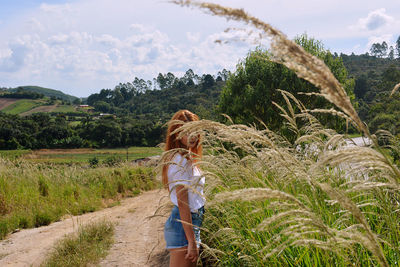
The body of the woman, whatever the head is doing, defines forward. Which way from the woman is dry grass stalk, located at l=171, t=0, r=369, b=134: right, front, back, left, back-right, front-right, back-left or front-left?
right

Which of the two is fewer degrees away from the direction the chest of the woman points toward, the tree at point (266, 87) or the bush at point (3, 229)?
the tree

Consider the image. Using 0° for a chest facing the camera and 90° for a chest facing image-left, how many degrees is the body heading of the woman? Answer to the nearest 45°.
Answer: approximately 270°

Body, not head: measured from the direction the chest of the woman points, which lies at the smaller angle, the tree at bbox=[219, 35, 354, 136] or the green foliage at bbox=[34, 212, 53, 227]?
the tree

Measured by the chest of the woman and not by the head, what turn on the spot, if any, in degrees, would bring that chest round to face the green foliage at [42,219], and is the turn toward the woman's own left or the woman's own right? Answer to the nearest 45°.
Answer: approximately 135° to the woman's own left

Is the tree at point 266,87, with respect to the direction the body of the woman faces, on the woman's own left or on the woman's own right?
on the woman's own left

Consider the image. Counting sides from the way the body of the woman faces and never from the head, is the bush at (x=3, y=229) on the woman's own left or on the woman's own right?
on the woman's own left

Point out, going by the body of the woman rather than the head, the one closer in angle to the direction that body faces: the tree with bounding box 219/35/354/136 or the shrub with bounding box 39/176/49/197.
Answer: the tree

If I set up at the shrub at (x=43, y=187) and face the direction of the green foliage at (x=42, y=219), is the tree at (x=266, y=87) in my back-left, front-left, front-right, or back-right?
back-left

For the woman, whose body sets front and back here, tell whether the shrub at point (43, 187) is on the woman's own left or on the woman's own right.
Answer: on the woman's own left

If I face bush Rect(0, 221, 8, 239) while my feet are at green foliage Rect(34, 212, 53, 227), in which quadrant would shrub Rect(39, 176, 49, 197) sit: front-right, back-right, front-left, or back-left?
back-right
